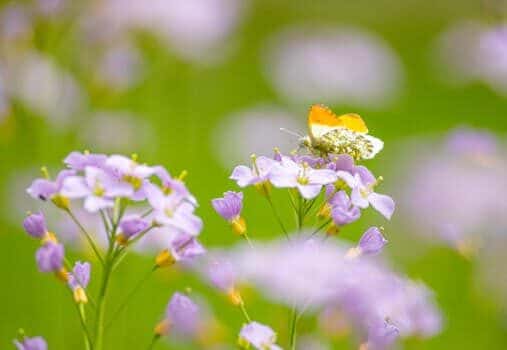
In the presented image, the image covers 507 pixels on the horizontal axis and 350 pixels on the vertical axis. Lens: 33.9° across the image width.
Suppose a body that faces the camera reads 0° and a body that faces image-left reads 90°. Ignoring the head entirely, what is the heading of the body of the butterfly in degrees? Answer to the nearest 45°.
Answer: approximately 90°

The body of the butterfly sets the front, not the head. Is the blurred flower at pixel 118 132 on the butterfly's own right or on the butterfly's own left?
on the butterfly's own right

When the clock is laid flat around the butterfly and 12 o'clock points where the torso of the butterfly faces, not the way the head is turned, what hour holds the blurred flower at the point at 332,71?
The blurred flower is roughly at 3 o'clock from the butterfly.

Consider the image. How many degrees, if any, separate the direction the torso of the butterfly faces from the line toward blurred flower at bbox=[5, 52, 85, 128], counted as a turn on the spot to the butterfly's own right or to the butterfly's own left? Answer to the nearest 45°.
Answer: approximately 45° to the butterfly's own right
